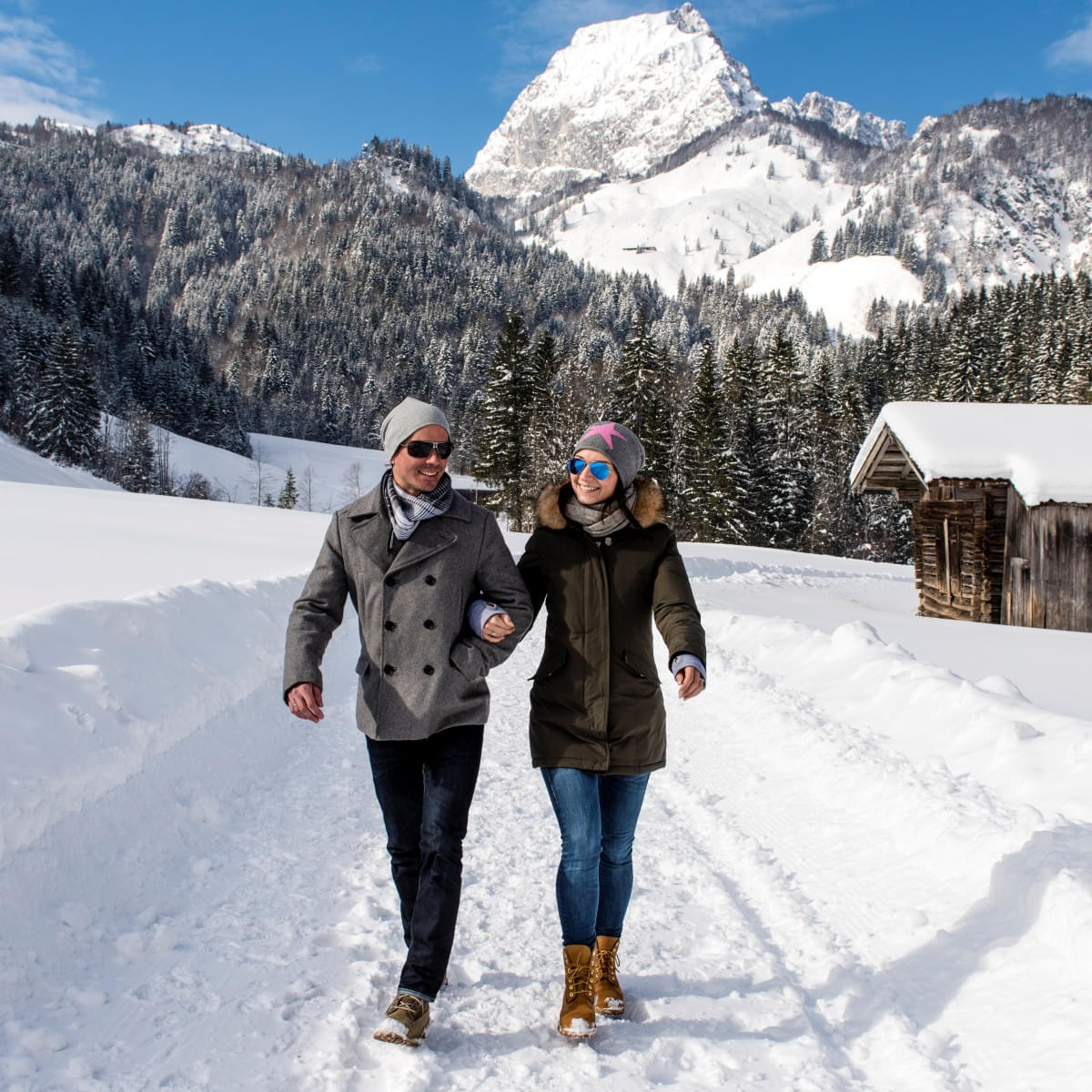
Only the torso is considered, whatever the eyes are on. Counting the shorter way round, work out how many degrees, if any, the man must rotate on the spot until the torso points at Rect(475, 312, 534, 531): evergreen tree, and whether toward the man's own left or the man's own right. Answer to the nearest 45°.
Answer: approximately 180°

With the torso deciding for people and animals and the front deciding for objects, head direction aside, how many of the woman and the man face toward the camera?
2

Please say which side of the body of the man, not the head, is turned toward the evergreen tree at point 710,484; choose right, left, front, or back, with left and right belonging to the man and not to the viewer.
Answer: back

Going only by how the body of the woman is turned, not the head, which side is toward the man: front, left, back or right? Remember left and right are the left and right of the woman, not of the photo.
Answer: right

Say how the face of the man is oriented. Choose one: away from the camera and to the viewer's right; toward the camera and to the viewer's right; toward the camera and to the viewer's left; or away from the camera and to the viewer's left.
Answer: toward the camera and to the viewer's right

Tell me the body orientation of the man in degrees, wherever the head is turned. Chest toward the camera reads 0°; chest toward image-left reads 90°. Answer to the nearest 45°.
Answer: approximately 0°

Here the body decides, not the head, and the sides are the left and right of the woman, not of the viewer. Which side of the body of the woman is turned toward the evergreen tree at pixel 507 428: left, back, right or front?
back

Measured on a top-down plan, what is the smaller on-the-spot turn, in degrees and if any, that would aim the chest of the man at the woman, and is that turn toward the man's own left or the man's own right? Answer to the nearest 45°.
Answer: approximately 90° to the man's own left
